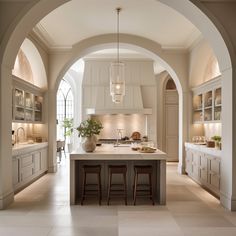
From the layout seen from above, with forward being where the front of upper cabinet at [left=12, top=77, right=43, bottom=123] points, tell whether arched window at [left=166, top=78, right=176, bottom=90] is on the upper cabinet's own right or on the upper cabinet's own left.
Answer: on the upper cabinet's own left

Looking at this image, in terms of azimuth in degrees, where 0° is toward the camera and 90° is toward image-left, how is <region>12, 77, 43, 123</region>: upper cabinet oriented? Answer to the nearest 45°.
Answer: approximately 315°

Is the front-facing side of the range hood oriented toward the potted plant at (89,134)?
yes

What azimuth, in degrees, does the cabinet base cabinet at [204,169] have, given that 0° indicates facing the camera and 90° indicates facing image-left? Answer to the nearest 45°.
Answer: approximately 45°

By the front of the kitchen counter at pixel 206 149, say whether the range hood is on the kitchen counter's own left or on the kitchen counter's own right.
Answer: on the kitchen counter's own right

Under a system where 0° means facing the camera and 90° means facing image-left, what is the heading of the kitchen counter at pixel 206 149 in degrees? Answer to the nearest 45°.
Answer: approximately 45°

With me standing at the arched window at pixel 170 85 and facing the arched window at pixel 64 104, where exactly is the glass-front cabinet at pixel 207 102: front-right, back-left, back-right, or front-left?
back-left

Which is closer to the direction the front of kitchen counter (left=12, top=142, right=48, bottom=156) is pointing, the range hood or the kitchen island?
the kitchen island

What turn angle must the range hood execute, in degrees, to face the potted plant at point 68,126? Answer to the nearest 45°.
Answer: approximately 135° to its right

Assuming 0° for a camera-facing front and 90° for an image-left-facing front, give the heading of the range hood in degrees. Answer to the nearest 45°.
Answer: approximately 0°

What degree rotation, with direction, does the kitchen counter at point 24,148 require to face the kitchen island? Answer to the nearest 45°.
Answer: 0° — it already faces it

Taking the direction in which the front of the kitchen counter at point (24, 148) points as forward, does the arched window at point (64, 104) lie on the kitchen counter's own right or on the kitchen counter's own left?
on the kitchen counter's own left
